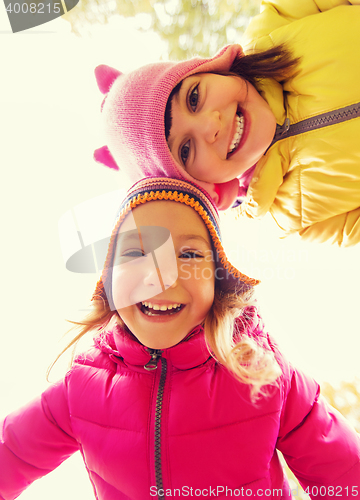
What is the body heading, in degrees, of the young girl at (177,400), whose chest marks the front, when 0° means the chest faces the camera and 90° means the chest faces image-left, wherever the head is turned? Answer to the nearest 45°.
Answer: approximately 0°
